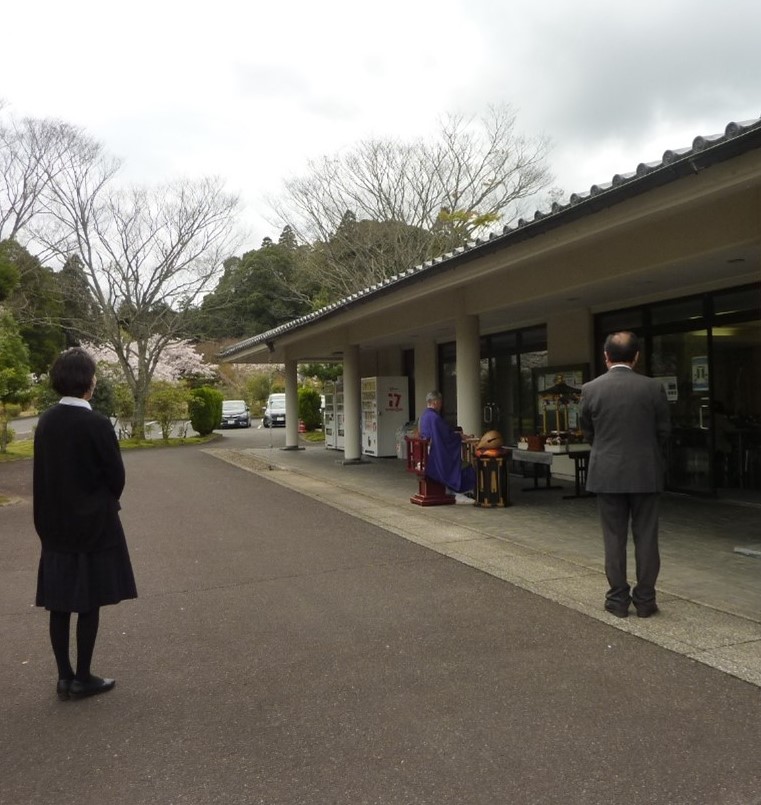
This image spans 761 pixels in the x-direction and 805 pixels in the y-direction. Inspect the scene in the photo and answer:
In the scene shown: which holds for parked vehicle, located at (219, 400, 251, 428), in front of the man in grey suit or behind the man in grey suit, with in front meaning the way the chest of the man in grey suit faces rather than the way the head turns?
in front

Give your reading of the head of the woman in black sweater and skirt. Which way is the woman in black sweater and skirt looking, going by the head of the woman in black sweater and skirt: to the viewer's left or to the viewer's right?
to the viewer's right

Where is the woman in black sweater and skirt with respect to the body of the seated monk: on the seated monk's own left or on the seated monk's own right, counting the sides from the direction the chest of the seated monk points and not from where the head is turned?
on the seated monk's own right

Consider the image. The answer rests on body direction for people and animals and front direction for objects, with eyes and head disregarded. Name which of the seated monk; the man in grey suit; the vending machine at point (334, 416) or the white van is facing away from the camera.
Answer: the man in grey suit

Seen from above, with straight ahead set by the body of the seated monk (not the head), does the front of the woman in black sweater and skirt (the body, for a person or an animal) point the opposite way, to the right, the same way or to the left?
to the left

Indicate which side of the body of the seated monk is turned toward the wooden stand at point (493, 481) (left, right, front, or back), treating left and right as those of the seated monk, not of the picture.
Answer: front

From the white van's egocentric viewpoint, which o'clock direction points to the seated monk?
The seated monk is roughly at 12 o'clock from the white van.

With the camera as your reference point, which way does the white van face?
facing the viewer

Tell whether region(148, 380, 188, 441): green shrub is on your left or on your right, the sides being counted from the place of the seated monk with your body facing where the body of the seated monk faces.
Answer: on your left

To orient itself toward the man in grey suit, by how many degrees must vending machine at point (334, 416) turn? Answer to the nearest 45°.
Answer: approximately 90° to its left

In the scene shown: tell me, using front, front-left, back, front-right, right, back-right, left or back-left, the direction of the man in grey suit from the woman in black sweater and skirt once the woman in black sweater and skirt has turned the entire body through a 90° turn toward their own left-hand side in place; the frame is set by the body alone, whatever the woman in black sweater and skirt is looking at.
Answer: back-right

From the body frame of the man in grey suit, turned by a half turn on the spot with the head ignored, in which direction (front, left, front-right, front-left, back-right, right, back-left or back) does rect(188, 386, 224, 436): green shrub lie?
back-right

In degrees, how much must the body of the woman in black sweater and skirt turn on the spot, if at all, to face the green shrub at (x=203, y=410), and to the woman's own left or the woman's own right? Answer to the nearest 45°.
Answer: approximately 45° to the woman's own left

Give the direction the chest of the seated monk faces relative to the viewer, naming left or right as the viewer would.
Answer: facing to the right of the viewer

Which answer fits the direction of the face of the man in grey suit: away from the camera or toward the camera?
away from the camera

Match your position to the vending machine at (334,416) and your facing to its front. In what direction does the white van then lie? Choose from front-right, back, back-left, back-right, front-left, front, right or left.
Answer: right

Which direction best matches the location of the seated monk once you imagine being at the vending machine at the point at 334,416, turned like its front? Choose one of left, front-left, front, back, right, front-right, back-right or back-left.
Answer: left
